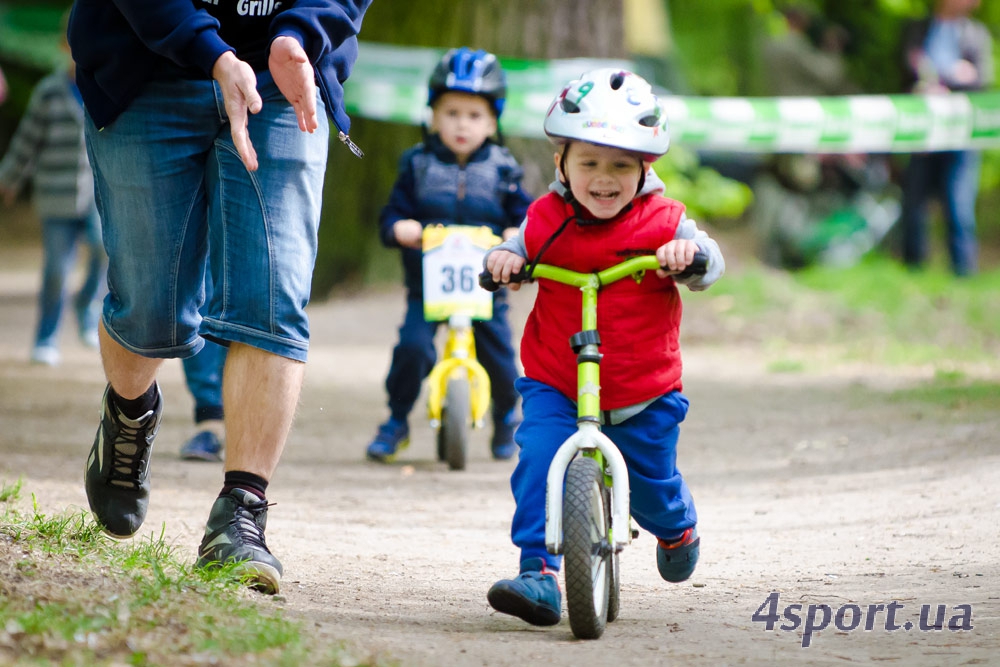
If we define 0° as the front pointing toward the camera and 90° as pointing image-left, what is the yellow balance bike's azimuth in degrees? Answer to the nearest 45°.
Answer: approximately 0°

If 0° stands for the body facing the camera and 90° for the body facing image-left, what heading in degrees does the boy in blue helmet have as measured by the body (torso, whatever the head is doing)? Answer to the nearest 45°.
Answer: approximately 0°

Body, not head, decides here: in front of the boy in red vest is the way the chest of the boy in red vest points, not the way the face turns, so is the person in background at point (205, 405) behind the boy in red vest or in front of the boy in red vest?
behind

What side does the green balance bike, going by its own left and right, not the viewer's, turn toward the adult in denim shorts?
right

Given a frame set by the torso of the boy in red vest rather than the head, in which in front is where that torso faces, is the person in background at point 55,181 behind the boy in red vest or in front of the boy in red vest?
behind

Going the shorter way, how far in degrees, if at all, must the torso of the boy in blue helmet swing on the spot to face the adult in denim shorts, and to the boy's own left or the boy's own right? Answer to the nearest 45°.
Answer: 0° — they already face them
